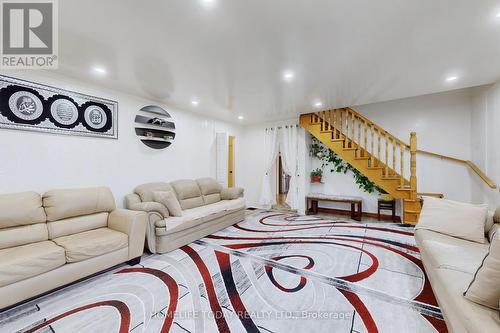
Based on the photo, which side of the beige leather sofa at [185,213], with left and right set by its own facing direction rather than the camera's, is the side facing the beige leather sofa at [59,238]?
right

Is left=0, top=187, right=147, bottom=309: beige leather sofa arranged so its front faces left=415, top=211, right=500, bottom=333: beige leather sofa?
yes

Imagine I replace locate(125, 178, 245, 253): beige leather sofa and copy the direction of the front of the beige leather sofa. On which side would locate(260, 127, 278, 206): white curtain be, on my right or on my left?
on my left

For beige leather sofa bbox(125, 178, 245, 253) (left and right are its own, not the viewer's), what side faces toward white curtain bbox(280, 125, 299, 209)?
left

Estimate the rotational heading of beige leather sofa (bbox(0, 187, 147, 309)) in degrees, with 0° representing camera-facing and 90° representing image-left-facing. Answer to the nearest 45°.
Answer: approximately 315°

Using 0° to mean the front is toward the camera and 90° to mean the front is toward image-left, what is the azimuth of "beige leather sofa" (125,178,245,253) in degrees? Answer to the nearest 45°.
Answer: approximately 315°
